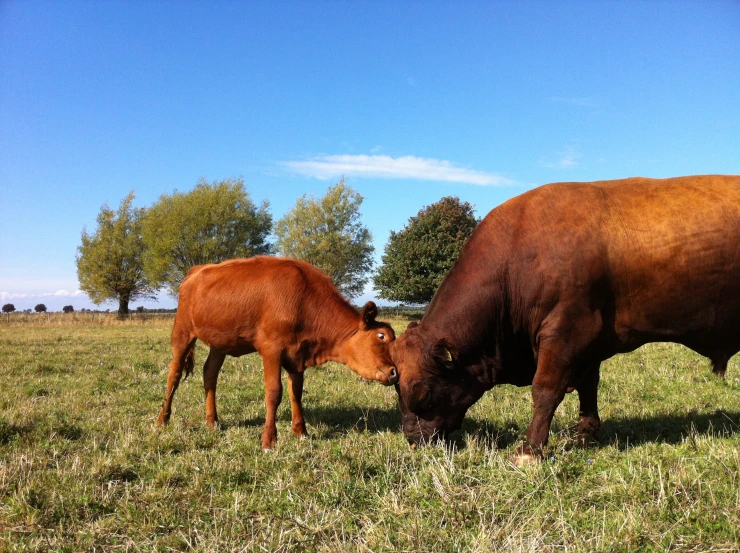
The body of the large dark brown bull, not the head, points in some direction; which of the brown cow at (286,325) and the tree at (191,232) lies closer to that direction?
the brown cow

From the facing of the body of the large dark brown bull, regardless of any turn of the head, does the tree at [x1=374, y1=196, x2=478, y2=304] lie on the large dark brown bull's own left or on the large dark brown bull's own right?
on the large dark brown bull's own right

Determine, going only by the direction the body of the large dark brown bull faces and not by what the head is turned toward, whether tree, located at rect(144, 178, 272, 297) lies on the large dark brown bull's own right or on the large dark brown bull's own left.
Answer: on the large dark brown bull's own right

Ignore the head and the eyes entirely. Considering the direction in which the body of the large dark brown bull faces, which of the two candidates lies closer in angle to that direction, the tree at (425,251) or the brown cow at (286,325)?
the brown cow

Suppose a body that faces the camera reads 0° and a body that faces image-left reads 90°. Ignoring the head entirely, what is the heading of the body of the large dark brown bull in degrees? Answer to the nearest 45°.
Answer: approximately 90°
